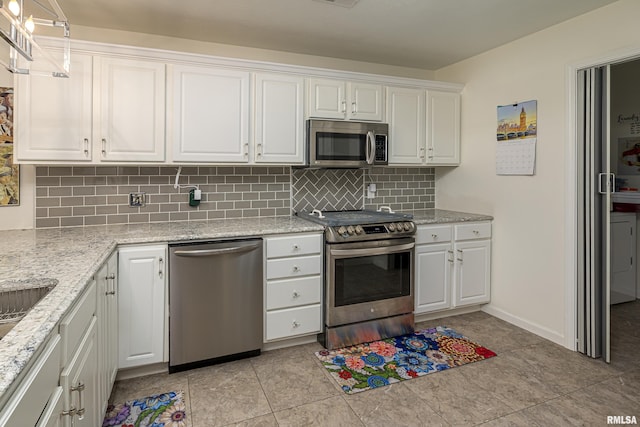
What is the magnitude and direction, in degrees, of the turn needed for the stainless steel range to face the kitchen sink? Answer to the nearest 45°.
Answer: approximately 90° to its right

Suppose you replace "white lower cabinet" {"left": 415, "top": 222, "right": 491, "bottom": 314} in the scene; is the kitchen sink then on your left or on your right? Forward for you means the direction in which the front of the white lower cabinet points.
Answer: on your right

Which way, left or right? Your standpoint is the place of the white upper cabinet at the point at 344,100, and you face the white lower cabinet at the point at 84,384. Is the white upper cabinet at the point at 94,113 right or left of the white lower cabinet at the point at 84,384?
right

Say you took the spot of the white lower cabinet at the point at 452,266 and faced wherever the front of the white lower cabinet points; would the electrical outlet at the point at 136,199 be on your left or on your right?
on your right

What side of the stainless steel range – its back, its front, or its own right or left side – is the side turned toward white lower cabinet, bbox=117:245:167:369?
right

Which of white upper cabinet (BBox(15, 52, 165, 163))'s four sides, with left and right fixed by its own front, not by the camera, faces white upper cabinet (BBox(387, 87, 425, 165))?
left
